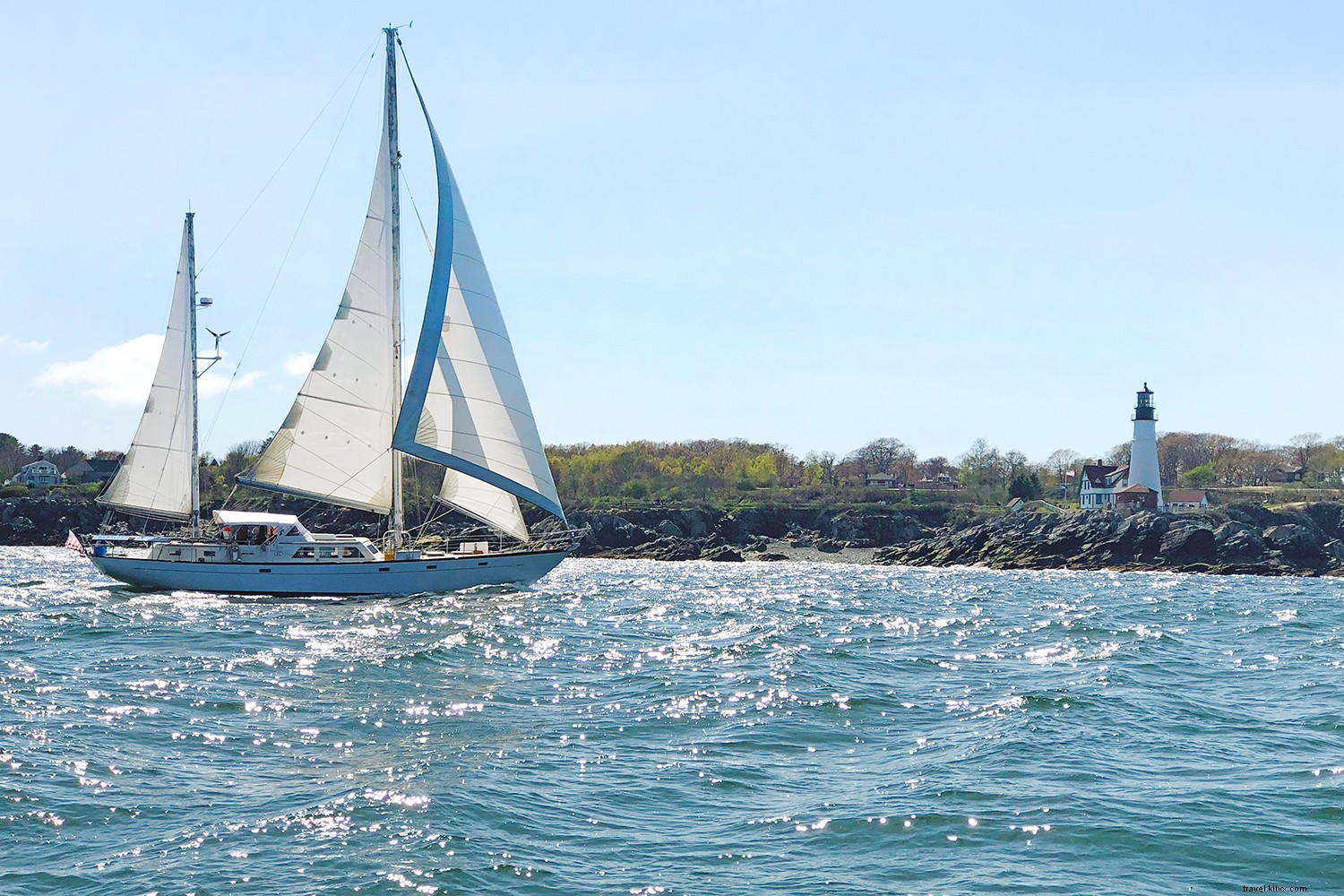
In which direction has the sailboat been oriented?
to the viewer's right
